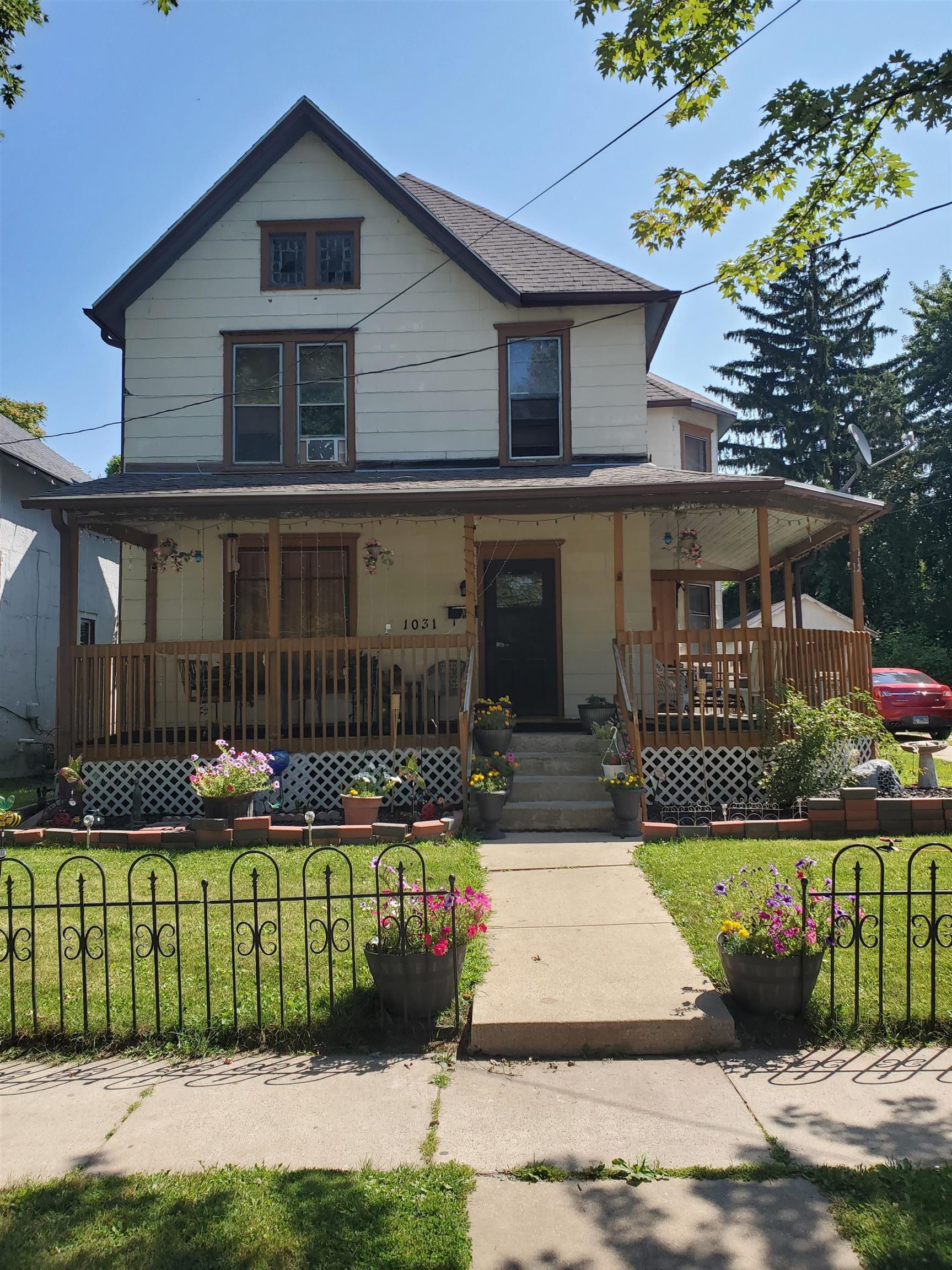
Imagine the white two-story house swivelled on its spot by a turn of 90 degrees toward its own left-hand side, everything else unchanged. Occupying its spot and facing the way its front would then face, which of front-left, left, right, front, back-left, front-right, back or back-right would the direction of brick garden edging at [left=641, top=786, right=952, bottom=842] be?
front-right

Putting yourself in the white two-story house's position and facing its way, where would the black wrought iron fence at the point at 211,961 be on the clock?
The black wrought iron fence is roughly at 12 o'clock from the white two-story house.

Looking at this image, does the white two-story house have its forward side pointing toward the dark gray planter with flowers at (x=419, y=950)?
yes

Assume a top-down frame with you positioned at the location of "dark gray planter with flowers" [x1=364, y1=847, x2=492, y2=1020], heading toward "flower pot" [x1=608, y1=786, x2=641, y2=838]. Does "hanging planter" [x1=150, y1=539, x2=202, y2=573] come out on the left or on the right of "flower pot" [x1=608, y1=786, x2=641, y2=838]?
left

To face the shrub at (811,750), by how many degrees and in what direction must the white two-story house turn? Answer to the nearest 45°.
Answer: approximately 45° to its left

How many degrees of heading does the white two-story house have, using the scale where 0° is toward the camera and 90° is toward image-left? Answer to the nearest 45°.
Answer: approximately 0°
